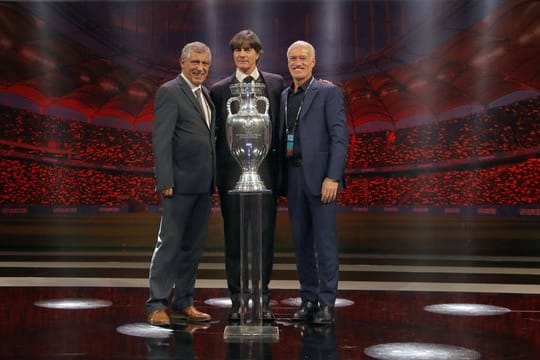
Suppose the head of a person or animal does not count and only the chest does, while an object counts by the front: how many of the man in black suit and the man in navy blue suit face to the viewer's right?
0

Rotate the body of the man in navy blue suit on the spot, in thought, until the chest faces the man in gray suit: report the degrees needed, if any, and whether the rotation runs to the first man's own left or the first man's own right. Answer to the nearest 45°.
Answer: approximately 45° to the first man's own right

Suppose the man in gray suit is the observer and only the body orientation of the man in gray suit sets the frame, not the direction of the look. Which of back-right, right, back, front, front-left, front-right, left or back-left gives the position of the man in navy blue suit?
front-left

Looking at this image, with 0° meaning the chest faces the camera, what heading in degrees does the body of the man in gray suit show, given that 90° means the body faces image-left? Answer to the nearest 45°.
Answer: approximately 315°

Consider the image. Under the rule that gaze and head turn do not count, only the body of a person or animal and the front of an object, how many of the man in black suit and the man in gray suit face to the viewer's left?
0
